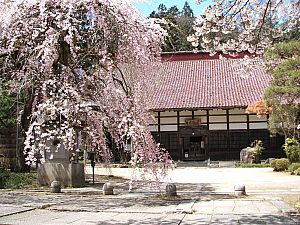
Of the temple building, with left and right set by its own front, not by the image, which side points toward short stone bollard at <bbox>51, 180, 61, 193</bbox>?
front

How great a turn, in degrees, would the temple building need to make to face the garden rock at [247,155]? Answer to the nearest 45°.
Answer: approximately 45° to its left

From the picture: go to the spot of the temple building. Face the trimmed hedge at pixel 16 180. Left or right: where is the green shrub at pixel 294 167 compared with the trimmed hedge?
left

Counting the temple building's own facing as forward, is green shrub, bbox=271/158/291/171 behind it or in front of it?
in front

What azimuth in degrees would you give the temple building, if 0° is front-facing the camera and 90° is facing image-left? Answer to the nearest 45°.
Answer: approximately 0°

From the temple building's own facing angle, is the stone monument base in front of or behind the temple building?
in front

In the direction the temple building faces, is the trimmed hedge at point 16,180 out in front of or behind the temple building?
in front
